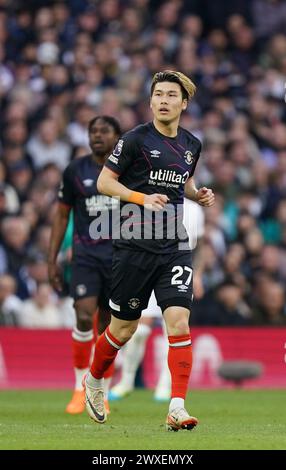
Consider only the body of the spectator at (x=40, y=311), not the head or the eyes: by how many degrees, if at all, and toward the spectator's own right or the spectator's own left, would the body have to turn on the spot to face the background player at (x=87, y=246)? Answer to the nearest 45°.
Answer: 0° — they already face them

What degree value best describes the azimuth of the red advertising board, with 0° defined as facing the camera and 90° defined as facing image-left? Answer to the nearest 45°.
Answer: approximately 0°

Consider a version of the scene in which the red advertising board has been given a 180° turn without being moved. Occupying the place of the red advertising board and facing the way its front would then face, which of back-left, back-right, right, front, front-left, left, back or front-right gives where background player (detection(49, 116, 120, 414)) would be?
back

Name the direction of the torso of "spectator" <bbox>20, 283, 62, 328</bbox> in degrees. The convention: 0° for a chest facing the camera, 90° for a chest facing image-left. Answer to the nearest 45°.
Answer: approximately 0°

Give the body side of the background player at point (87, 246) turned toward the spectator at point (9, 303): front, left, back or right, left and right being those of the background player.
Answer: back

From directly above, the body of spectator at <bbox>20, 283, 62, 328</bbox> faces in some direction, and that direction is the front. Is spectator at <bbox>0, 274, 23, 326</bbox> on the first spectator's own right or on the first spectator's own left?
on the first spectator's own right

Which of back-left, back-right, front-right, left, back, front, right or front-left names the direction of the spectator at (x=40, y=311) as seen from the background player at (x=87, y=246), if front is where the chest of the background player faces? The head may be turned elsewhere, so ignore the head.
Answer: back
